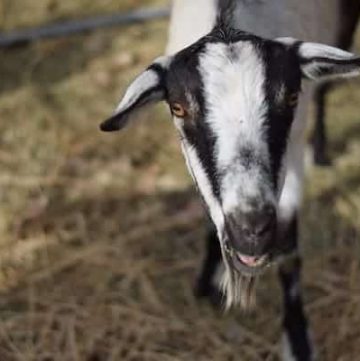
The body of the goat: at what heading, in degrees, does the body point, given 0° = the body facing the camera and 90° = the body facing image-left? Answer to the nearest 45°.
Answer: approximately 0°
